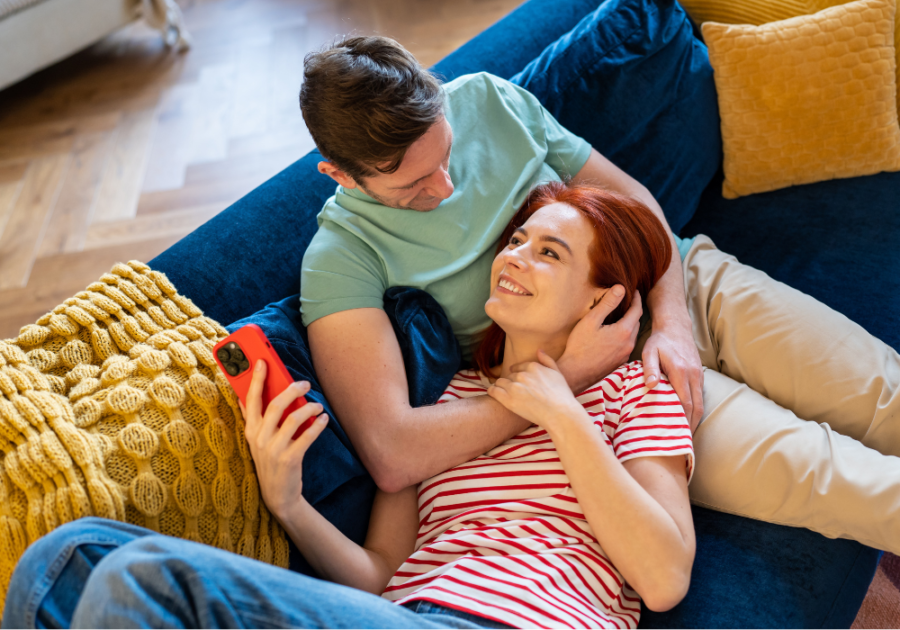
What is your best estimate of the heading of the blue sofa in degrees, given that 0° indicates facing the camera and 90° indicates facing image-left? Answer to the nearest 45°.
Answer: approximately 315°

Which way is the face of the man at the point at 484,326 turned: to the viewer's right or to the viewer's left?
to the viewer's right

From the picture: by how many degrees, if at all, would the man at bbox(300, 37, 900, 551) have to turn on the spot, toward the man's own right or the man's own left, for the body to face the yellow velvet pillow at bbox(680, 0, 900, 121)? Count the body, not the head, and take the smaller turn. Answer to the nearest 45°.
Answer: approximately 90° to the man's own left
